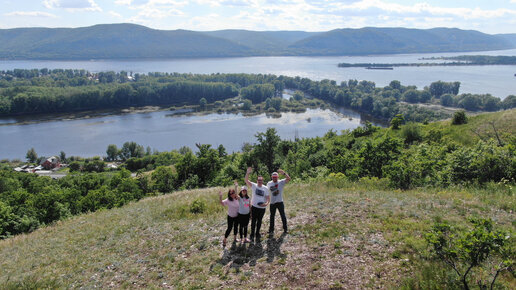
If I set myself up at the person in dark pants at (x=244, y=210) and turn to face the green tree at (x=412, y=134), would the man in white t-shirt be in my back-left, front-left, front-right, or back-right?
front-right

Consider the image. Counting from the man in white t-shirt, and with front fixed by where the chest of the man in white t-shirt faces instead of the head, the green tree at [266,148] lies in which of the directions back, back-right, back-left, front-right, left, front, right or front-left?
back

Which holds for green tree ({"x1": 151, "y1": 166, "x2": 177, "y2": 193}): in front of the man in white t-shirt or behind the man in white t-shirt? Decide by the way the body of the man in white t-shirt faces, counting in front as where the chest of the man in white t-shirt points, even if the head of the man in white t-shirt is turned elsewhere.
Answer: behind

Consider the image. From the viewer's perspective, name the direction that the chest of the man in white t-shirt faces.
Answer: toward the camera

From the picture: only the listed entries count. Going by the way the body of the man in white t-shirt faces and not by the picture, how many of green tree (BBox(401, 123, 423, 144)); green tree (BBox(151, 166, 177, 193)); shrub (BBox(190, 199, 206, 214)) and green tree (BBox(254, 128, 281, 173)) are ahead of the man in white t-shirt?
0

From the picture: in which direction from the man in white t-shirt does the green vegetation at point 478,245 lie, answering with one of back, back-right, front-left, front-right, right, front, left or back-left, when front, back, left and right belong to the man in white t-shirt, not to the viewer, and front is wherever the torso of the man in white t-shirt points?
front-left

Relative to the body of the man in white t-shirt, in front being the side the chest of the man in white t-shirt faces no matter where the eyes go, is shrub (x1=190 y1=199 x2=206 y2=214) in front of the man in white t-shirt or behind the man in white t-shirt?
behind

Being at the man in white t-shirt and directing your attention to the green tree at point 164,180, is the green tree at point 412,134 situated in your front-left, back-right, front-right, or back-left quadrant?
front-right

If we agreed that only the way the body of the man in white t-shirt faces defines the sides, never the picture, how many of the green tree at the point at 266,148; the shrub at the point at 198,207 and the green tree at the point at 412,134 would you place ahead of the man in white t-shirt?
0

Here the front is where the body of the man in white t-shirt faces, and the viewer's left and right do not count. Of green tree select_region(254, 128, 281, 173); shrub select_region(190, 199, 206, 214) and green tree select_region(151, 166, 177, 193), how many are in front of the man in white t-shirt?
0

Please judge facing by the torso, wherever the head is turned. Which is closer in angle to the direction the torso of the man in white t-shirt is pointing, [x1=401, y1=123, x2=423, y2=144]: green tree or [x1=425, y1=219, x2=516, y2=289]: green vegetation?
the green vegetation

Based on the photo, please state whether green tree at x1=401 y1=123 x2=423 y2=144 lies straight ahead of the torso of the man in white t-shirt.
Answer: no
